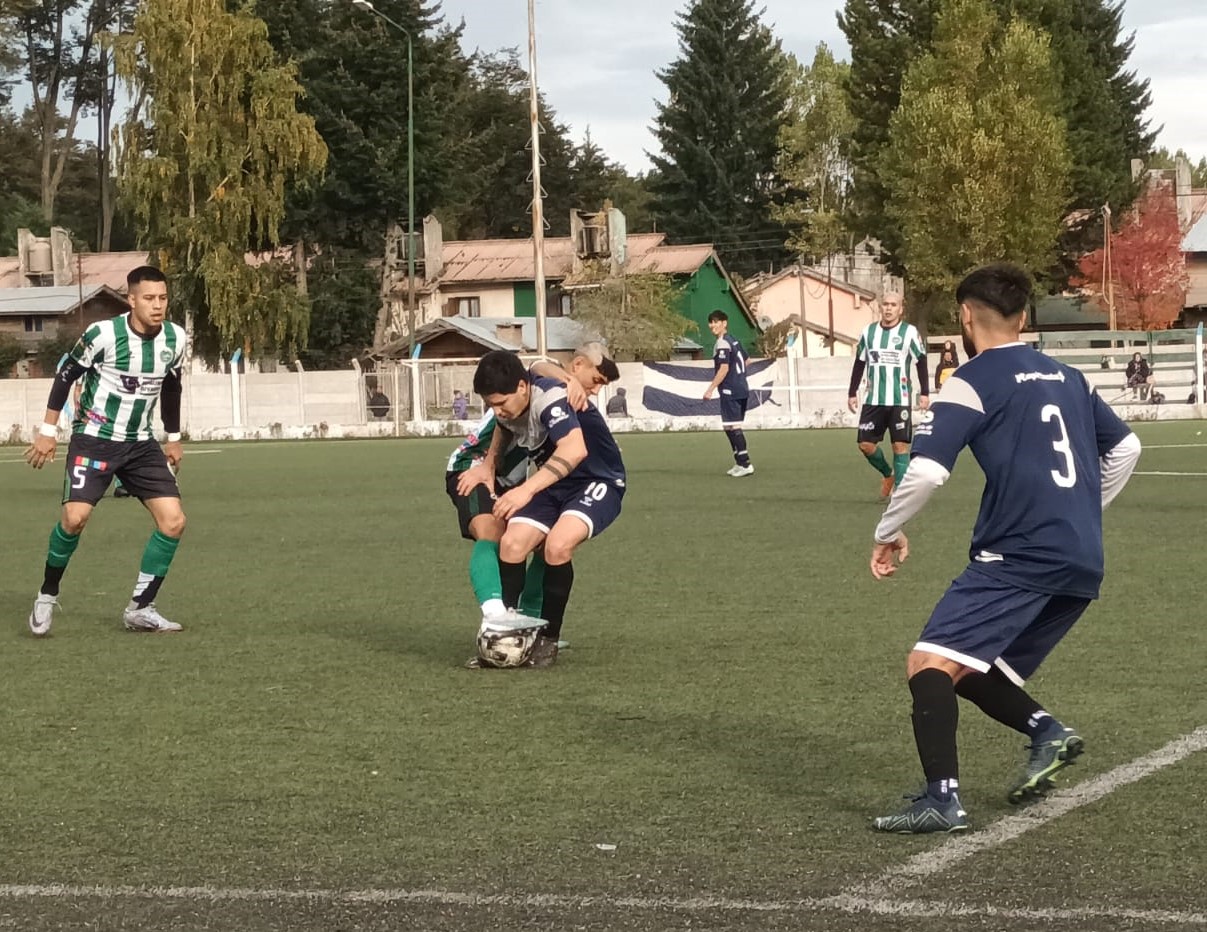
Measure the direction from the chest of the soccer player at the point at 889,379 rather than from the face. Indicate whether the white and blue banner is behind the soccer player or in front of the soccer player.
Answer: behind

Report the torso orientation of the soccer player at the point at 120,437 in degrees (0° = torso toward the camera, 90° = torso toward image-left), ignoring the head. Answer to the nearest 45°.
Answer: approximately 315°

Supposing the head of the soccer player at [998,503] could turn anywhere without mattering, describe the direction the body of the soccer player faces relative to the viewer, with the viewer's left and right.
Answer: facing away from the viewer and to the left of the viewer

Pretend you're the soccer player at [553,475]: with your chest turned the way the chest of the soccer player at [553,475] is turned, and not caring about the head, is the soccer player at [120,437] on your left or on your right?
on your right

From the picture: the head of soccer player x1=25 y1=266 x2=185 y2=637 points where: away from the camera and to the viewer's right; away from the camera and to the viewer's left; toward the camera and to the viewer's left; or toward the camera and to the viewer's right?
toward the camera and to the viewer's right

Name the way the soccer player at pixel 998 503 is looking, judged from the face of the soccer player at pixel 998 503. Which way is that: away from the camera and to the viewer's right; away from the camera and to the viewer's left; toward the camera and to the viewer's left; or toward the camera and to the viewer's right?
away from the camera and to the viewer's left

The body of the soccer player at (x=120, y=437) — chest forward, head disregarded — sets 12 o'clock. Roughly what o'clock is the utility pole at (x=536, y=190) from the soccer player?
The utility pole is roughly at 8 o'clock from the soccer player.

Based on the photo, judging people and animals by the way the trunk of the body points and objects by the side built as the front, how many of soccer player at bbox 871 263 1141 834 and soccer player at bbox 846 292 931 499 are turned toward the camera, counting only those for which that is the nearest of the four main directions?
1

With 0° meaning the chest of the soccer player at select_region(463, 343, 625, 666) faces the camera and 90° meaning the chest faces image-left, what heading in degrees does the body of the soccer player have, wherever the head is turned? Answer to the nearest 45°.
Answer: approximately 45°
